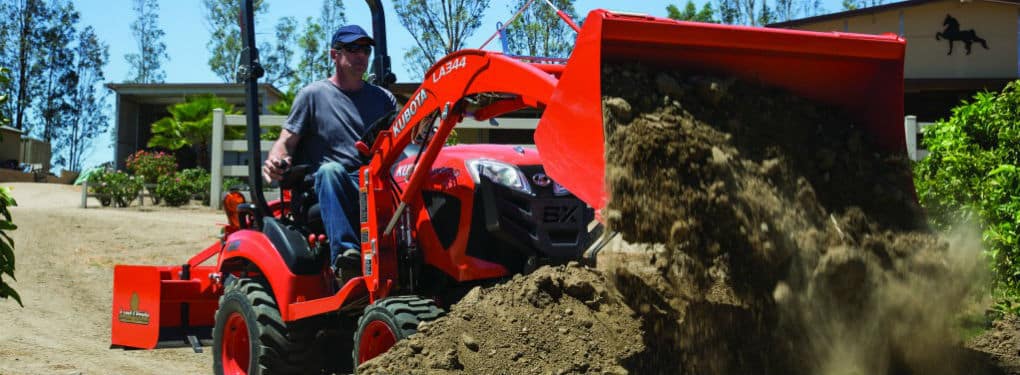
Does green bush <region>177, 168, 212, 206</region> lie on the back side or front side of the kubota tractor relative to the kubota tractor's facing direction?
on the back side

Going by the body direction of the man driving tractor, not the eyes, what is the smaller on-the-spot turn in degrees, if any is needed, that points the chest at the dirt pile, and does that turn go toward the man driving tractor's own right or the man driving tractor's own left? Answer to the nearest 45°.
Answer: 0° — they already face it

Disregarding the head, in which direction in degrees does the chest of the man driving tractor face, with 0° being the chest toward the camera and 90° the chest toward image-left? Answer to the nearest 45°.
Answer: approximately 315°

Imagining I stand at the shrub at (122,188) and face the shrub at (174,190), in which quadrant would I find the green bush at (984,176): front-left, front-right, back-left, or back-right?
front-right

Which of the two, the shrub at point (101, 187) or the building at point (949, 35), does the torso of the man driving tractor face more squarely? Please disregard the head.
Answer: the building

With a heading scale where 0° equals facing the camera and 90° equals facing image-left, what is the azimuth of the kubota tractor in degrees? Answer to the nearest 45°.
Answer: approximately 315°

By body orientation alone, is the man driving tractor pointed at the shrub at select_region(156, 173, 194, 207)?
no

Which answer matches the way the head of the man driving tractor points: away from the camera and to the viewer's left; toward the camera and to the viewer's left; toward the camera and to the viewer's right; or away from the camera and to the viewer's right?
toward the camera and to the viewer's right

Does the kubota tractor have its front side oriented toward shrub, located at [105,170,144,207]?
no

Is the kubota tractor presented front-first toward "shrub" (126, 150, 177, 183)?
no

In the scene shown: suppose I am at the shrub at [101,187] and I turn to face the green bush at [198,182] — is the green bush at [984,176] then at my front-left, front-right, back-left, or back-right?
front-right

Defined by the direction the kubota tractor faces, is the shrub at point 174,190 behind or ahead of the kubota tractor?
behind
